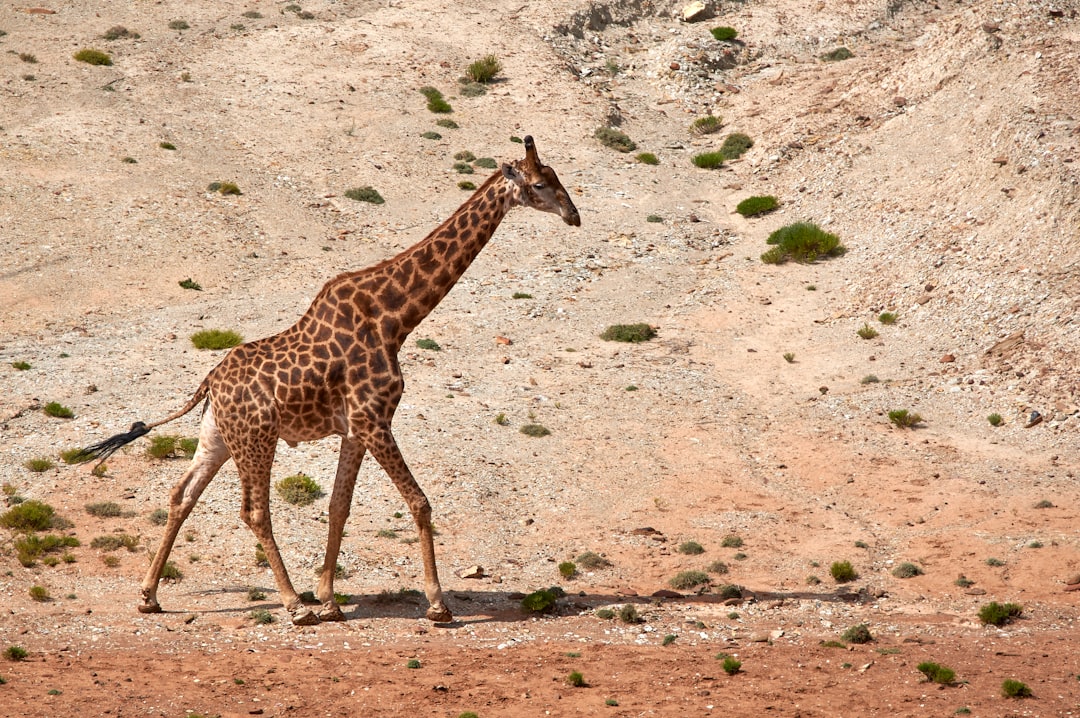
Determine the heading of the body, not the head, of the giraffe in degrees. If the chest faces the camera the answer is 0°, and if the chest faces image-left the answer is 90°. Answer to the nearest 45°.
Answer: approximately 270°

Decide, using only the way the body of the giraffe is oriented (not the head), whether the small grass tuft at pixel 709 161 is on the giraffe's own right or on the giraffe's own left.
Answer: on the giraffe's own left

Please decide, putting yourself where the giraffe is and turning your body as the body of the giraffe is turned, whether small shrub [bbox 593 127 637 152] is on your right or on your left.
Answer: on your left

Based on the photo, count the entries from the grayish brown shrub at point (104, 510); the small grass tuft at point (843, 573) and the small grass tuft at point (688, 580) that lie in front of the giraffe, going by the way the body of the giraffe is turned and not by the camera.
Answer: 2

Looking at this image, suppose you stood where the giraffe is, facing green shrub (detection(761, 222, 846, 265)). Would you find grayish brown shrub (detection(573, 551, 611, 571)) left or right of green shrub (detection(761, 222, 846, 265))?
right

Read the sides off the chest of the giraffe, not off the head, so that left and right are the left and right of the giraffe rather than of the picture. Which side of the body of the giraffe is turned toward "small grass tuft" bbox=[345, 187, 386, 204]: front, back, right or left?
left

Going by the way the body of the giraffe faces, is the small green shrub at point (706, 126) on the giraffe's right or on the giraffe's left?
on the giraffe's left

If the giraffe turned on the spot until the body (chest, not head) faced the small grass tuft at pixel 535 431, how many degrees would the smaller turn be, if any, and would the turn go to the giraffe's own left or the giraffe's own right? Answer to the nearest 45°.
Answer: approximately 45° to the giraffe's own left

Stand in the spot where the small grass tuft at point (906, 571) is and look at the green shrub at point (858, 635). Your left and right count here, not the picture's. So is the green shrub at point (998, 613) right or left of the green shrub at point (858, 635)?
left

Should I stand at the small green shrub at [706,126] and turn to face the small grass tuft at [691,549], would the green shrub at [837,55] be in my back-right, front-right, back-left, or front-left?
back-left

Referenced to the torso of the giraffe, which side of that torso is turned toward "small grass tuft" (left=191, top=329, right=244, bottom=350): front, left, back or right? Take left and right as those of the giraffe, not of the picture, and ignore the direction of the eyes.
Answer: left

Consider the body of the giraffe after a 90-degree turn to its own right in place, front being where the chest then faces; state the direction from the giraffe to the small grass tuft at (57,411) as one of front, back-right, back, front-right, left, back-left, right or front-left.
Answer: back-right

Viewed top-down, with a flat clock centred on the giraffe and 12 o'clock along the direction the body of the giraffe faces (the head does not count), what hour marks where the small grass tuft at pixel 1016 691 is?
The small grass tuft is roughly at 1 o'clock from the giraffe.
